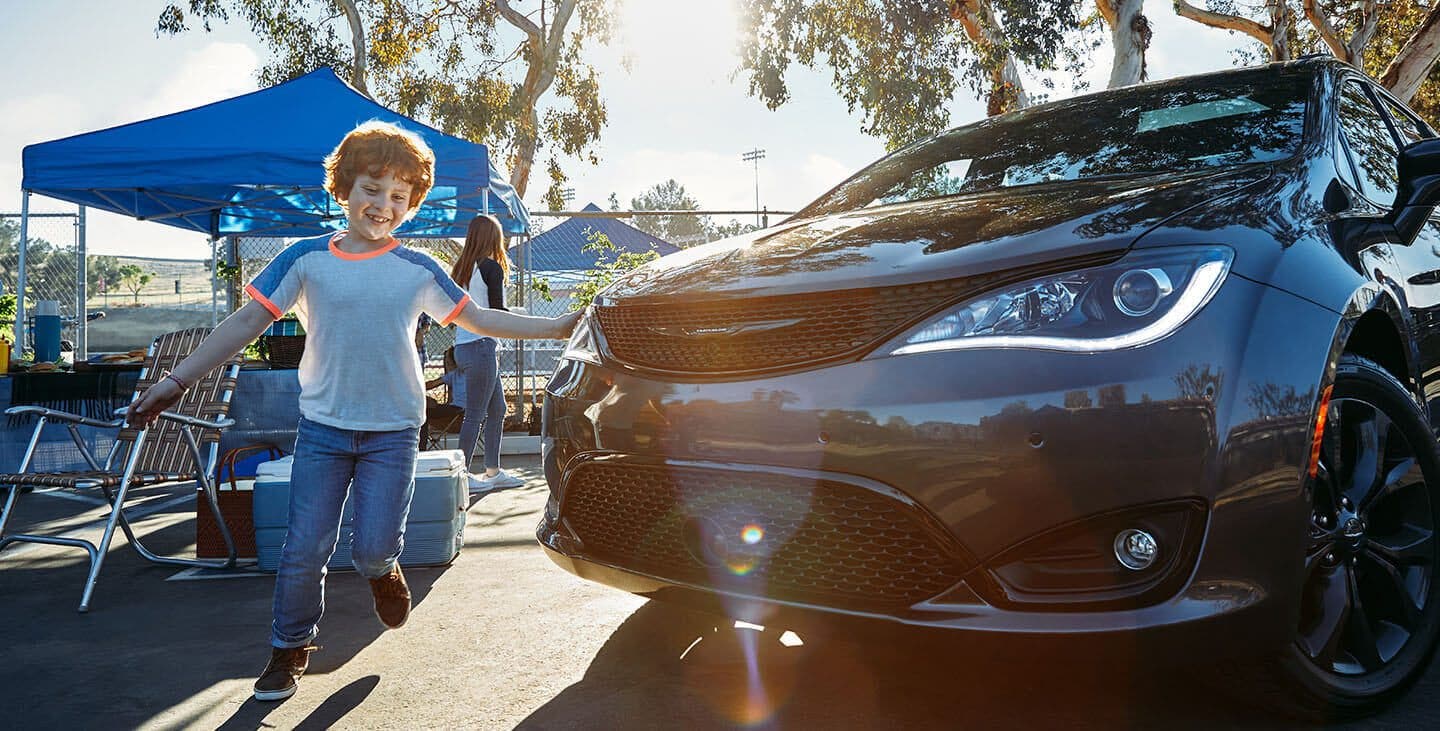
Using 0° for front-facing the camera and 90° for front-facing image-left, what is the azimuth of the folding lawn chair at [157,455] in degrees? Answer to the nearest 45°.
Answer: approximately 45°

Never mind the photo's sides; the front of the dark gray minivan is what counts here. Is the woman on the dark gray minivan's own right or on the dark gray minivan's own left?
on the dark gray minivan's own right

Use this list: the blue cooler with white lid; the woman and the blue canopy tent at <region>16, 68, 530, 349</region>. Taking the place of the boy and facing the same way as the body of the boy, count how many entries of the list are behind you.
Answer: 3

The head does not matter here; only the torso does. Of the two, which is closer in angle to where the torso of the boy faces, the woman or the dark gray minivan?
the dark gray minivan

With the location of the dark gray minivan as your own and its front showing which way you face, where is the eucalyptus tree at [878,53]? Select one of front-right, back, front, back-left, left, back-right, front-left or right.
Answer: back-right

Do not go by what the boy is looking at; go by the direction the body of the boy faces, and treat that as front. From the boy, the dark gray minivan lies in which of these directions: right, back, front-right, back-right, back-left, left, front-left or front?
front-left

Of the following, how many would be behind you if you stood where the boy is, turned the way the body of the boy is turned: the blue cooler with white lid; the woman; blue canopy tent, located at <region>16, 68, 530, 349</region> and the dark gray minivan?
3
